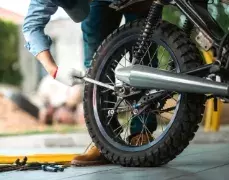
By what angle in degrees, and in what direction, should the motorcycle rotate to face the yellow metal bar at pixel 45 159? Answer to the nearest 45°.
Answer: approximately 180°

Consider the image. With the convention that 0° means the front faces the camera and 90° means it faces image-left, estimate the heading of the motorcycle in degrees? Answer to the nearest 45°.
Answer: approximately 315°
